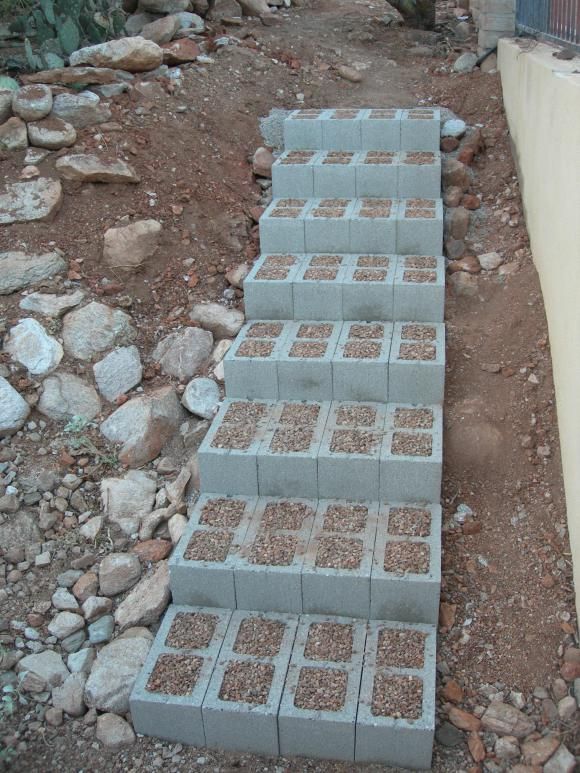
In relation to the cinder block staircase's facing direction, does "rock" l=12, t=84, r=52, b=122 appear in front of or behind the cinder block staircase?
behind

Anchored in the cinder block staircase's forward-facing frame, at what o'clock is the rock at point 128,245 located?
The rock is roughly at 5 o'clock from the cinder block staircase.

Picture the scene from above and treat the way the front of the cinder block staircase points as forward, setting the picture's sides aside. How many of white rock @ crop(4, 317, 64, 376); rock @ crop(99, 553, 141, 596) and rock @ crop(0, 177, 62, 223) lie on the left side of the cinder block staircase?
0

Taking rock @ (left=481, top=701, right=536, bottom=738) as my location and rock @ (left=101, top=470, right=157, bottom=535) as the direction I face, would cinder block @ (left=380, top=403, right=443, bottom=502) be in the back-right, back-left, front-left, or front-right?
front-right

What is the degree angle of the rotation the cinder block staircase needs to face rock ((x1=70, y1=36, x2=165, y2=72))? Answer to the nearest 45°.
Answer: approximately 180°

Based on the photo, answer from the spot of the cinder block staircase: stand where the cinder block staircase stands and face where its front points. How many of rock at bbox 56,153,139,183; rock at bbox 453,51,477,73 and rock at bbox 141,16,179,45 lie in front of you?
0

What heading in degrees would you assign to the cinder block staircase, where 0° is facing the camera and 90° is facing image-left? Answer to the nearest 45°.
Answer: approximately 0°

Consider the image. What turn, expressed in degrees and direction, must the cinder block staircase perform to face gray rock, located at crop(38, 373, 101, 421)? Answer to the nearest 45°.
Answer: approximately 135° to its right

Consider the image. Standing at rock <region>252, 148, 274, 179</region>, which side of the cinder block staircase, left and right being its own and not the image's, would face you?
back

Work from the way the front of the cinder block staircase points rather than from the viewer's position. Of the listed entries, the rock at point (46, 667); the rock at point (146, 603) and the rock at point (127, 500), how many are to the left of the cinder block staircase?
0
